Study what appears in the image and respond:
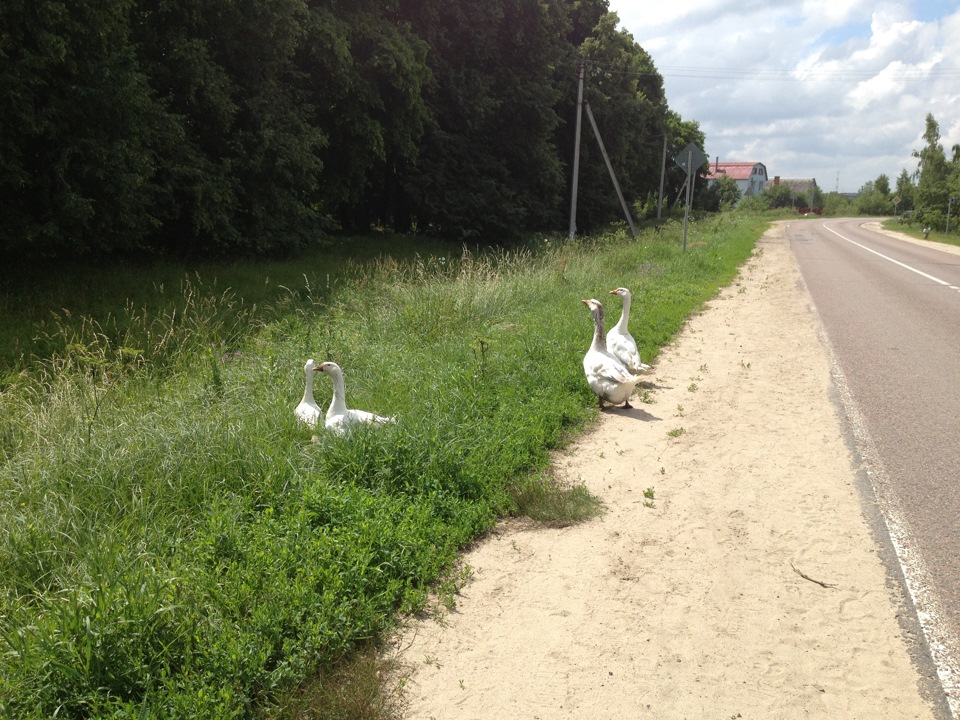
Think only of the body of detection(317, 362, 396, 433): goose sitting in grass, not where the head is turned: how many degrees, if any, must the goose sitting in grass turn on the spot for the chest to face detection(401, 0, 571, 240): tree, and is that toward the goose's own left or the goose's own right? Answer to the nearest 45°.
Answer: approximately 90° to the goose's own right

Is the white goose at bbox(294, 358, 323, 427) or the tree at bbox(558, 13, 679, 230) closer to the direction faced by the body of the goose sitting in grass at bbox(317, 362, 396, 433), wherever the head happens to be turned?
the white goose

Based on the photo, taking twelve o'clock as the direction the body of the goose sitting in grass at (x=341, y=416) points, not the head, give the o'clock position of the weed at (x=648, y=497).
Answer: The weed is roughly at 7 o'clock from the goose sitting in grass.

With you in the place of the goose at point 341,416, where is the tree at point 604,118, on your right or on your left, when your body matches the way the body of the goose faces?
on your right

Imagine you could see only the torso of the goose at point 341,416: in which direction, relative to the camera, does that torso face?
to the viewer's left

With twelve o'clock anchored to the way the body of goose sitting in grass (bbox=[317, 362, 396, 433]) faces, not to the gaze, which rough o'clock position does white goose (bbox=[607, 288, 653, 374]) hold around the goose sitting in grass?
The white goose is roughly at 5 o'clock from the goose sitting in grass.

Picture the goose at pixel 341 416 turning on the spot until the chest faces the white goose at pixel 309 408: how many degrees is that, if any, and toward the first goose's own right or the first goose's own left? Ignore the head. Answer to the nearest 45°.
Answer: approximately 45° to the first goose's own right

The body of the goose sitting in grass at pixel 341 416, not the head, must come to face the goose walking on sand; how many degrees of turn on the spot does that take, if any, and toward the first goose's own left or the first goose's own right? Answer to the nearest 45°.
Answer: approximately 180°

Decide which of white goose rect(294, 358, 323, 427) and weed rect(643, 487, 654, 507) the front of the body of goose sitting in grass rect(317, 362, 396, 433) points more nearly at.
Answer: the white goose
